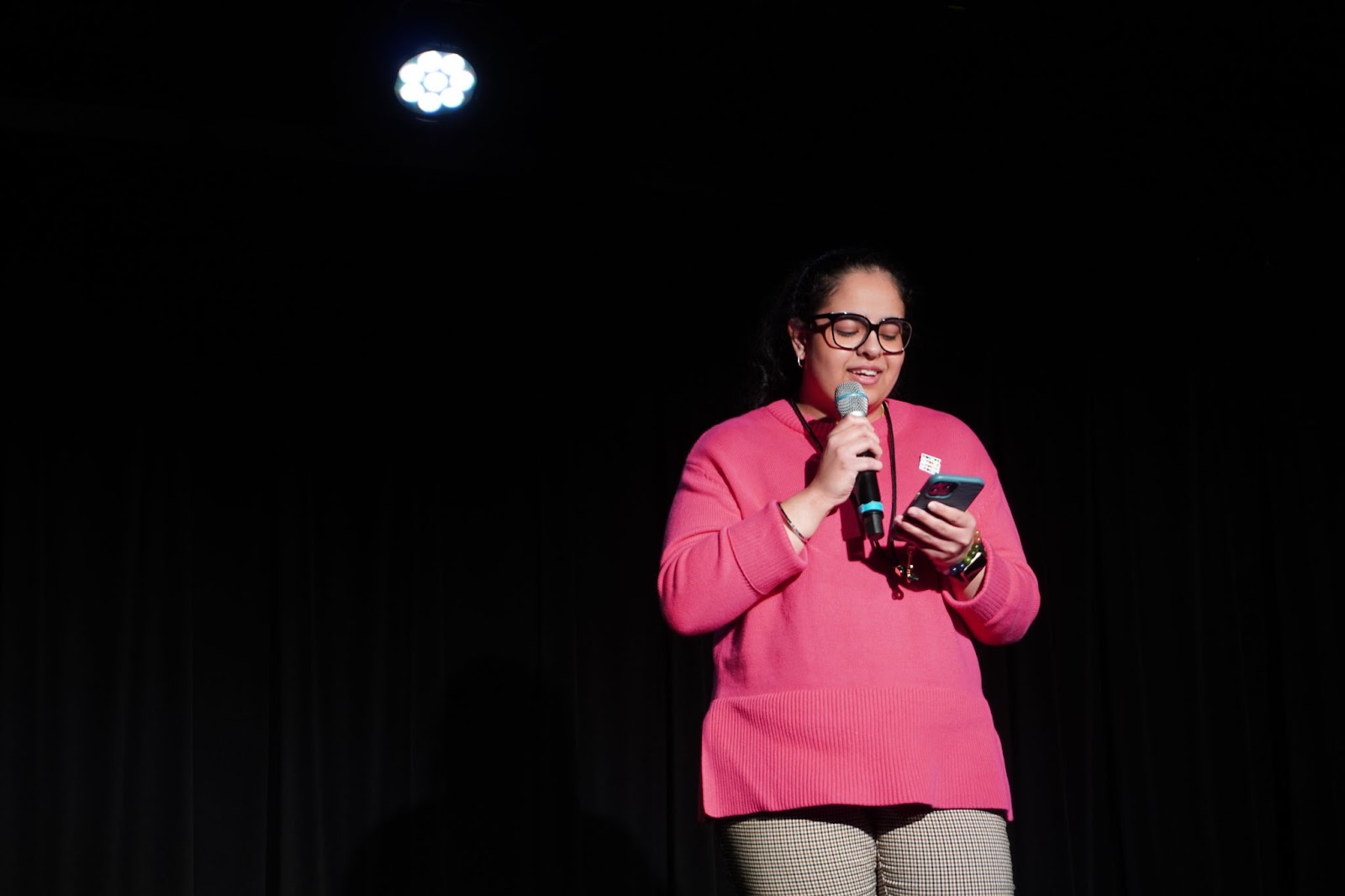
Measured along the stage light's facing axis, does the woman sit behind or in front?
in front

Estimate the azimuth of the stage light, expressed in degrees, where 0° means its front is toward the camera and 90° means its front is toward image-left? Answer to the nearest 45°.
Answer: approximately 0°
